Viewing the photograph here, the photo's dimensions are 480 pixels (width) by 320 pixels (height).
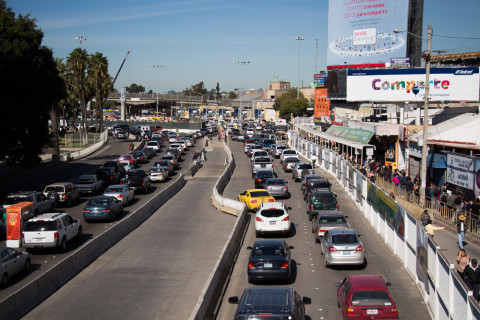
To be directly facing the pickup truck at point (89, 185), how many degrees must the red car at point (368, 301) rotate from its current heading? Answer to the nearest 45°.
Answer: approximately 45° to its left

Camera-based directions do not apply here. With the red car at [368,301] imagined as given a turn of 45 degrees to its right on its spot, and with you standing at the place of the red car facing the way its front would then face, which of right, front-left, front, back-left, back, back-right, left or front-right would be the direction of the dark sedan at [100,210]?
left

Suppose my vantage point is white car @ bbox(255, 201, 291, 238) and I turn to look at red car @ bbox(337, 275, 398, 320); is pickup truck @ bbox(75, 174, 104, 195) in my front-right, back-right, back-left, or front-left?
back-right

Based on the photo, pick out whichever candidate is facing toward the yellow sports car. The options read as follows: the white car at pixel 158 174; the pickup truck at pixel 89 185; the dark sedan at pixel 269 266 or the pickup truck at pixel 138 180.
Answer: the dark sedan

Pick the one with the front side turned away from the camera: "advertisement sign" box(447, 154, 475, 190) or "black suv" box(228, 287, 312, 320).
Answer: the black suv

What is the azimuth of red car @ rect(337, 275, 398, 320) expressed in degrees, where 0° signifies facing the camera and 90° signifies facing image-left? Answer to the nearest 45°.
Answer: approximately 180°

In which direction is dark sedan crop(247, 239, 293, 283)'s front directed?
away from the camera

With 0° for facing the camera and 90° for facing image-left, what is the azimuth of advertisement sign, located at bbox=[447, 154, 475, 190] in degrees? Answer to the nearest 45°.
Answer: approximately 45°

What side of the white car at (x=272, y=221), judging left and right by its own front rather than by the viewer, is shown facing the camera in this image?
back

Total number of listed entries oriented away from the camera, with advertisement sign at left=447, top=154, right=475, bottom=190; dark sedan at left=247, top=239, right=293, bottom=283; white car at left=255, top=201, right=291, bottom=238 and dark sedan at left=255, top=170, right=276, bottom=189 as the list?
3

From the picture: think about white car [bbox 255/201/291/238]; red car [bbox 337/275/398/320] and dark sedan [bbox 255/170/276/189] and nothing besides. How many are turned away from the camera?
3

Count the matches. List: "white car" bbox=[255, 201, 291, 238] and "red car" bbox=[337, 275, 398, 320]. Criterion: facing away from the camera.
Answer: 2
